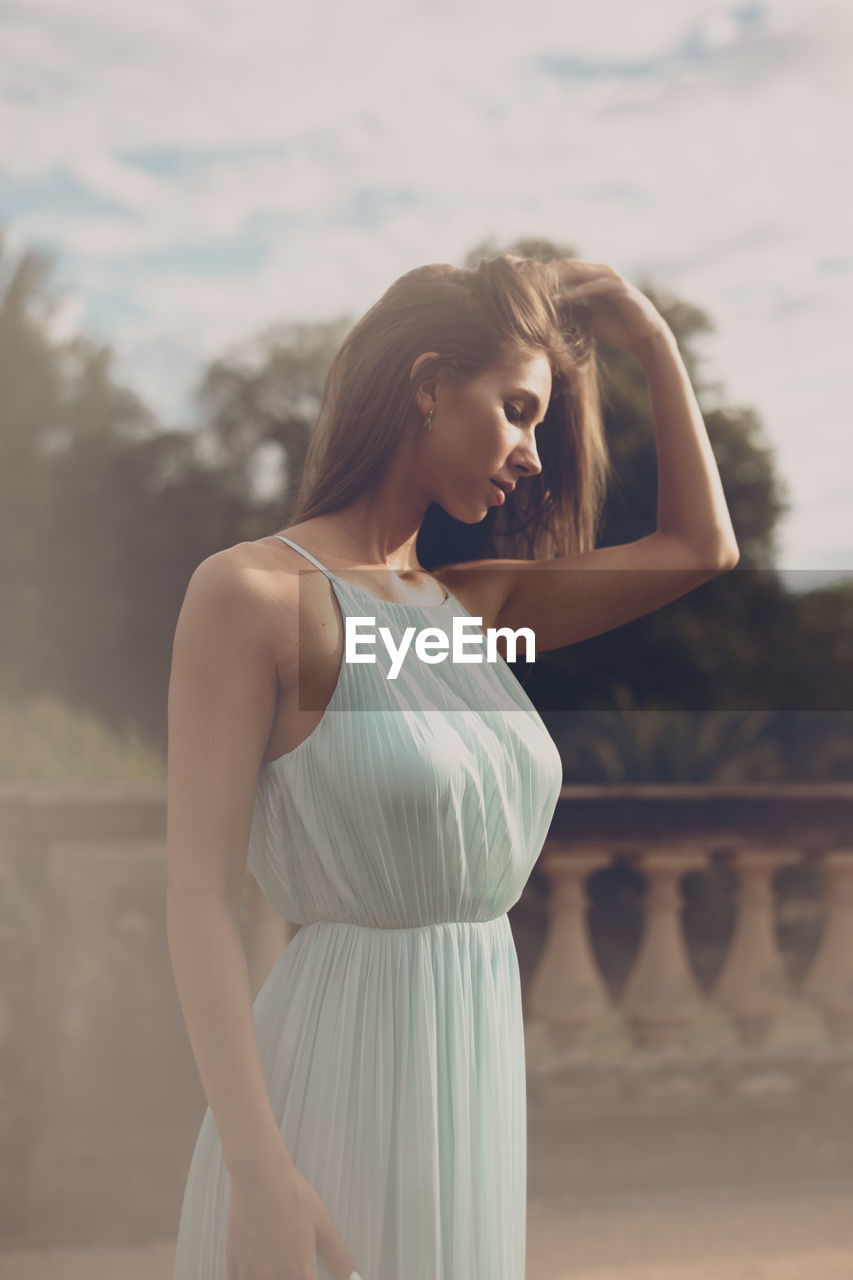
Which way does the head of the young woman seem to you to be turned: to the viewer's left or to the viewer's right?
to the viewer's right

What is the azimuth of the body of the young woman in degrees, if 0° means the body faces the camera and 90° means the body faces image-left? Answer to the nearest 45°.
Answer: approximately 315°
